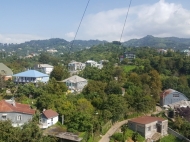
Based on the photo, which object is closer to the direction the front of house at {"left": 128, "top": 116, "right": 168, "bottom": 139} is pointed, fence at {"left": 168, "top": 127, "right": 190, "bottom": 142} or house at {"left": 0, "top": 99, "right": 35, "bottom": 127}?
the fence

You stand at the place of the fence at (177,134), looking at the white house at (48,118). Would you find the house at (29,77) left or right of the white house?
right

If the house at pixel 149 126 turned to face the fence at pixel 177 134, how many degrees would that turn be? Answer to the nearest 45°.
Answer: approximately 45° to its left

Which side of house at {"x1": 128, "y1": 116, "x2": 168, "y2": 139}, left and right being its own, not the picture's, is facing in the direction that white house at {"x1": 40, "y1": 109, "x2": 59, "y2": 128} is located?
right

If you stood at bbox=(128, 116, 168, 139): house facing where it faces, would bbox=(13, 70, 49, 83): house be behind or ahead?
behind

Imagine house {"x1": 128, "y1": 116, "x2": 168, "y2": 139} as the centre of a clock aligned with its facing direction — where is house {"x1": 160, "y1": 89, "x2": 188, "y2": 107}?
house {"x1": 160, "y1": 89, "x2": 188, "y2": 107} is roughly at 8 o'clock from house {"x1": 128, "y1": 116, "x2": 168, "y2": 139}.

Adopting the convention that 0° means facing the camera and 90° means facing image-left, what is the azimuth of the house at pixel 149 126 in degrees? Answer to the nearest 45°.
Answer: approximately 315°

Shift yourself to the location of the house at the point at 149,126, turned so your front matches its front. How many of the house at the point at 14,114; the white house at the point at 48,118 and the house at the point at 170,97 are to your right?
2

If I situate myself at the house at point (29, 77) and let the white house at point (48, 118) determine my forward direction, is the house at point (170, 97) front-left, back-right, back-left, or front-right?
front-left

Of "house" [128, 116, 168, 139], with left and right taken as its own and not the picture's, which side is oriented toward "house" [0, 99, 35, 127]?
right
